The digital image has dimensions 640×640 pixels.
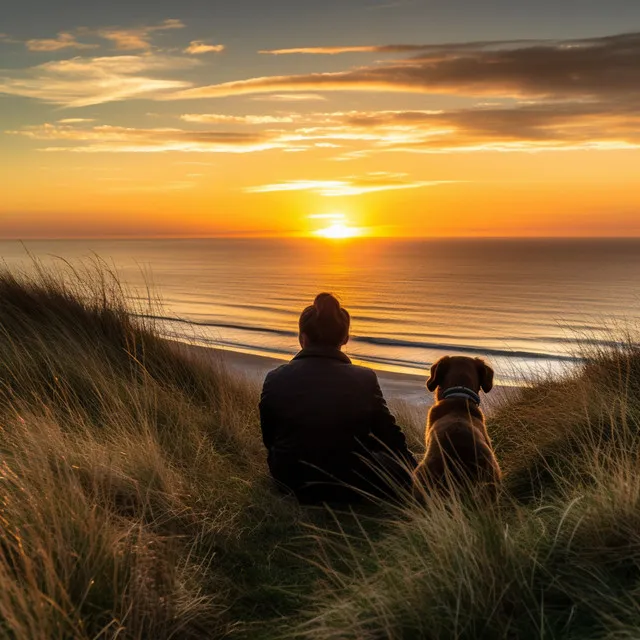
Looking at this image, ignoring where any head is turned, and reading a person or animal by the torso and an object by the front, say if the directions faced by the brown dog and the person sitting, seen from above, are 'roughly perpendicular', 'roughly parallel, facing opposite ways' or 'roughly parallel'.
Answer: roughly parallel

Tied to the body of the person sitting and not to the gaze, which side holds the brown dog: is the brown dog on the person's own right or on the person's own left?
on the person's own right

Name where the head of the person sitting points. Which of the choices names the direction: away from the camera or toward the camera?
away from the camera

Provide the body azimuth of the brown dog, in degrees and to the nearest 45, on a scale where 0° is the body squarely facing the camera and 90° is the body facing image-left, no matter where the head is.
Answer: approximately 180°

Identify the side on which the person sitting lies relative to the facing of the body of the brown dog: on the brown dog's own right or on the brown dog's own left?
on the brown dog's own left

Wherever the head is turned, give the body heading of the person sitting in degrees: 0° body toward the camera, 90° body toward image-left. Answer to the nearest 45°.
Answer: approximately 180°
